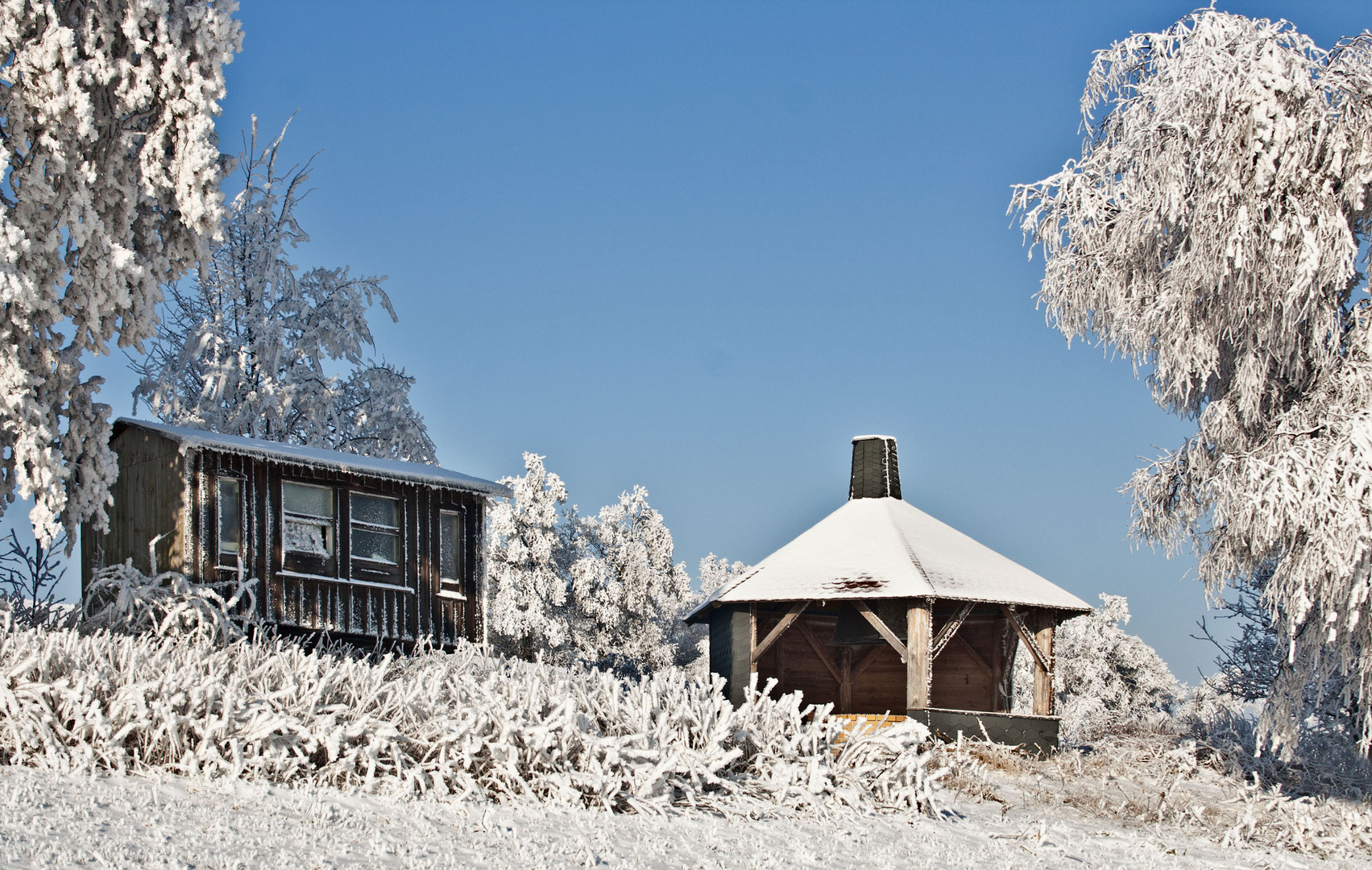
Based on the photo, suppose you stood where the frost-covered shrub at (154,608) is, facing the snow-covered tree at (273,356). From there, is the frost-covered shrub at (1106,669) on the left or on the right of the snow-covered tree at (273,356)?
right

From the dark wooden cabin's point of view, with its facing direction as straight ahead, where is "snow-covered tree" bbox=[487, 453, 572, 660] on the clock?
The snow-covered tree is roughly at 8 o'clock from the dark wooden cabin.

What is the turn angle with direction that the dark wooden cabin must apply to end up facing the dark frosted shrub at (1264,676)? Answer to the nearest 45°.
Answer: approximately 45° to its left

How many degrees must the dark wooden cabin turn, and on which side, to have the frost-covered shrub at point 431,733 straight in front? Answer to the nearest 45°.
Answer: approximately 45° to its right

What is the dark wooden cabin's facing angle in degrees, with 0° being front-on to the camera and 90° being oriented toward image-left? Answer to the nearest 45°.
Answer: approximately 315°

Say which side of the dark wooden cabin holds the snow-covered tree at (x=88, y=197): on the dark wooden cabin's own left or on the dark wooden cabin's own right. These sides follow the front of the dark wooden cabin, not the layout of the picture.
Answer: on the dark wooden cabin's own right

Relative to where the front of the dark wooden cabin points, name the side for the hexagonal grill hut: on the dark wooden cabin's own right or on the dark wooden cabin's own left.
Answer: on the dark wooden cabin's own left

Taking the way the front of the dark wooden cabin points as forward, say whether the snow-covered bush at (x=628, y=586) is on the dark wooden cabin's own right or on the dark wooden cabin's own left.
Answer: on the dark wooden cabin's own left

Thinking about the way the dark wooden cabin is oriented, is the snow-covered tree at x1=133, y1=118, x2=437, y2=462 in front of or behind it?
behind

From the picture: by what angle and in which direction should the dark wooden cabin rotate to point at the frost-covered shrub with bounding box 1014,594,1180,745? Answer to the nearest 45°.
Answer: approximately 90° to its left

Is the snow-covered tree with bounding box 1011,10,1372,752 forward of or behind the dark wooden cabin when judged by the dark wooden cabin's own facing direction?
forward
